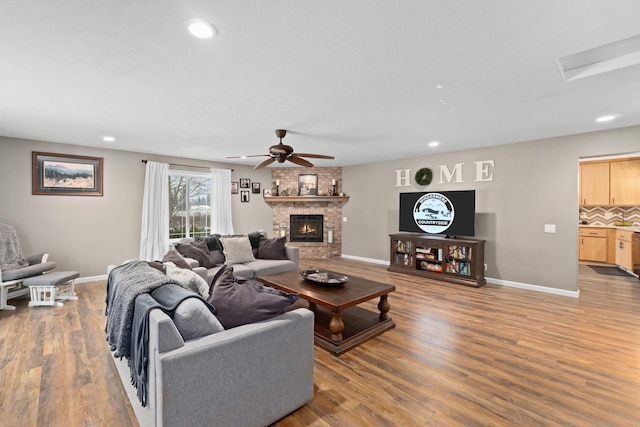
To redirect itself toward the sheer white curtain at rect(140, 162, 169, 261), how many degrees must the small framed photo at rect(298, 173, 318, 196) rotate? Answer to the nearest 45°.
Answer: approximately 45° to its right

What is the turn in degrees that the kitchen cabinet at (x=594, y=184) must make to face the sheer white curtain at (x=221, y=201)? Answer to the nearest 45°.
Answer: approximately 45° to its right

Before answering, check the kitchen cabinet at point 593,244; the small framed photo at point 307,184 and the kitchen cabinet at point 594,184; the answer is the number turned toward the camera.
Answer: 3

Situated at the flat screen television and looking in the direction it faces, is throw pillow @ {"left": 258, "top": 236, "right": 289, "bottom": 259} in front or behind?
in front

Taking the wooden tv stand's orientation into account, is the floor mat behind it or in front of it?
behind

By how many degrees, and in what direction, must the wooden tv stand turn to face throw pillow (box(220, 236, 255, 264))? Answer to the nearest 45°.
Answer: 0° — it already faces it

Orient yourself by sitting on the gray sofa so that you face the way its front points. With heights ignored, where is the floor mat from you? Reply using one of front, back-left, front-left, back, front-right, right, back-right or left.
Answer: front-right
